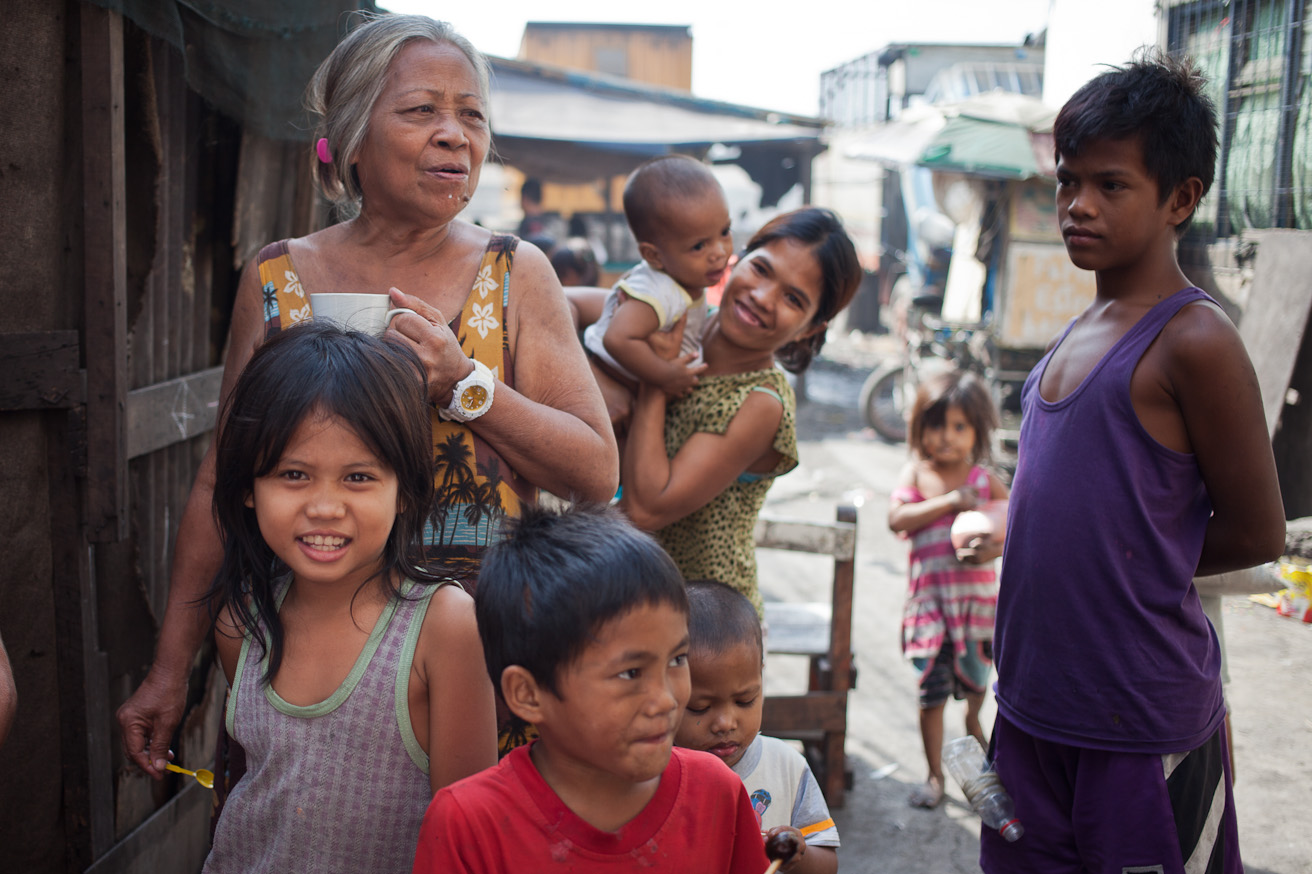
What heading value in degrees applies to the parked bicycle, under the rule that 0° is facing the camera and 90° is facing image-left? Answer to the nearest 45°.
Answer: approximately 90°

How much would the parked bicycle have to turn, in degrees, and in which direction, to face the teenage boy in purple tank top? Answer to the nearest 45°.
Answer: approximately 90° to its left

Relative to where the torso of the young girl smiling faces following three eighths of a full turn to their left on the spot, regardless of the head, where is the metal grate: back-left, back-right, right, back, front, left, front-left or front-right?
front

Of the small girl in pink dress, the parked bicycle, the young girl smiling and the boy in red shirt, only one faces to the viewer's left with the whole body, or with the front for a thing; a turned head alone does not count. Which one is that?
the parked bicycle

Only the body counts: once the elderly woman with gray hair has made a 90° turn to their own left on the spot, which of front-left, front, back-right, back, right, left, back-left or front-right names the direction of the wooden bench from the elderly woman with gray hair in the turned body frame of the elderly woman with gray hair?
front-left

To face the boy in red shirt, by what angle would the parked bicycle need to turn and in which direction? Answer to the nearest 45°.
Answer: approximately 90° to its left

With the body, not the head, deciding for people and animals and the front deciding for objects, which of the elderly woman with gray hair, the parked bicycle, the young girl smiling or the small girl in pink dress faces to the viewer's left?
the parked bicycle

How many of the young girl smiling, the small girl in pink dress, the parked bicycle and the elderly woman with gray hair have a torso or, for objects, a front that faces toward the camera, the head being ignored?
3

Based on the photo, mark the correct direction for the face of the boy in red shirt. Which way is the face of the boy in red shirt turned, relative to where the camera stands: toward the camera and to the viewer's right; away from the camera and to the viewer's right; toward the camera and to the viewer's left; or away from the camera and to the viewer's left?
toward the camera and to the viewer's right

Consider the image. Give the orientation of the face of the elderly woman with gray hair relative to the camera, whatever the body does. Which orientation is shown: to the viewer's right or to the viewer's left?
to the viewer's right

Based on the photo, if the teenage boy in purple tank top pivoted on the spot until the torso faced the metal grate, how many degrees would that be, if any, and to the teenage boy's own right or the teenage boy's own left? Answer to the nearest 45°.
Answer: approximately 135° to the teenage boy's own right

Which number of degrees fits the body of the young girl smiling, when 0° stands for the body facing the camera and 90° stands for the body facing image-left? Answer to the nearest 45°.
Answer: approximately 0°
